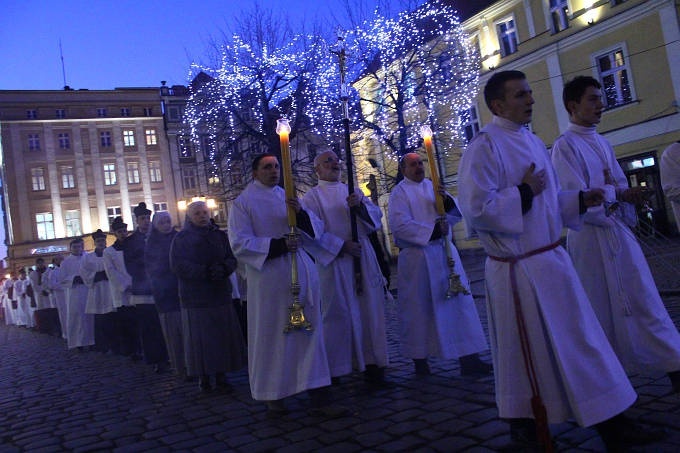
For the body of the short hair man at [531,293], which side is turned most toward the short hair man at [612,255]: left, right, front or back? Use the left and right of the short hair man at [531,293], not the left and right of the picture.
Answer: left

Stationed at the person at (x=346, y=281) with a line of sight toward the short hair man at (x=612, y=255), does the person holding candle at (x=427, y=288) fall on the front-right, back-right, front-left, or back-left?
front-left

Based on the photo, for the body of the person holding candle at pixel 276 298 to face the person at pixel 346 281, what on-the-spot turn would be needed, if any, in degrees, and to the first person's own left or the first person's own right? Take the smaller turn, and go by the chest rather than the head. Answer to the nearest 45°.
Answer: approximately 90° to the first person's own left

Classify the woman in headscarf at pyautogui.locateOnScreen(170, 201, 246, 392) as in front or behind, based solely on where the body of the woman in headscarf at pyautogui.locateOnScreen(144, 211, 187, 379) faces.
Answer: in front

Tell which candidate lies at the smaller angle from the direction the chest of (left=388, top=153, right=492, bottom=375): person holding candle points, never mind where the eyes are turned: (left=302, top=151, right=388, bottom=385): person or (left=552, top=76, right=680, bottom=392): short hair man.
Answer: the short hair man

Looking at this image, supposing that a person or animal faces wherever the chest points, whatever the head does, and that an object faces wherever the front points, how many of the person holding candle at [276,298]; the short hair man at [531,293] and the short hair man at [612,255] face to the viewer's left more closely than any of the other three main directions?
0

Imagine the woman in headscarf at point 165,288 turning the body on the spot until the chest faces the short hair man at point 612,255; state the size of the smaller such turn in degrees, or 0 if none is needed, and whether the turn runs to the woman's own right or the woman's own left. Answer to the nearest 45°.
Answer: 0° — they already face them

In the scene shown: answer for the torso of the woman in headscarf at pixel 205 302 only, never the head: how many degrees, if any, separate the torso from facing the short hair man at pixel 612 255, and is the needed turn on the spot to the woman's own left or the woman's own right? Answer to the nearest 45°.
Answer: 0° — they already face them

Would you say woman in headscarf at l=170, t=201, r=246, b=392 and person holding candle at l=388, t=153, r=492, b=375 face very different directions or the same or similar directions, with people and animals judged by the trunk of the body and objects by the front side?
same or similar directions
